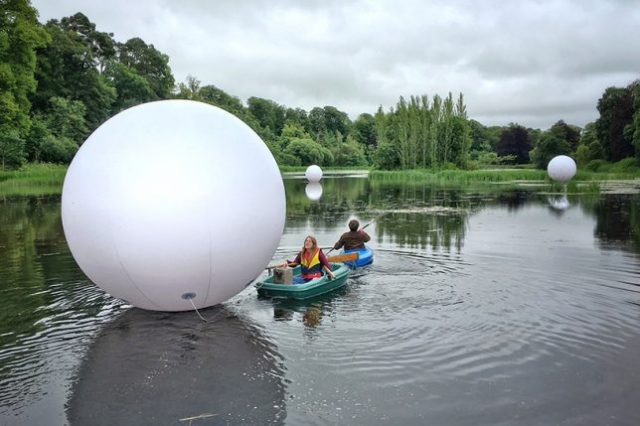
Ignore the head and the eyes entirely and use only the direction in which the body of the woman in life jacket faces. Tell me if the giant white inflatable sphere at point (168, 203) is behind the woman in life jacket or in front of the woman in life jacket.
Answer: in front

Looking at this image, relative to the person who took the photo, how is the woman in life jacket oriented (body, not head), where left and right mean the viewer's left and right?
facing the viewer and to the left of the viewer

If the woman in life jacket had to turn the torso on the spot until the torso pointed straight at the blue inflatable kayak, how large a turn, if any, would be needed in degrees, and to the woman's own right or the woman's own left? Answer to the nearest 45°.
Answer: approximately 180°

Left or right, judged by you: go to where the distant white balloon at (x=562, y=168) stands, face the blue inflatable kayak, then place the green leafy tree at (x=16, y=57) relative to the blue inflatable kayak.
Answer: right

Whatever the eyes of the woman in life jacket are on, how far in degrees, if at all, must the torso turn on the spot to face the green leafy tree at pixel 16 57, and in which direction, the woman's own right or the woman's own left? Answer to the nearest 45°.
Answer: approximately 90° to the woman's own right

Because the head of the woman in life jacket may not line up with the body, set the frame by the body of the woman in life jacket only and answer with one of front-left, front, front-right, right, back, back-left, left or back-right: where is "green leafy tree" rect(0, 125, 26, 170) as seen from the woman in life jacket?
right

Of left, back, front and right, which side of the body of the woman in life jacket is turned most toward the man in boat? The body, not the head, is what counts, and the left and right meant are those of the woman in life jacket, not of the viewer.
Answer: back
